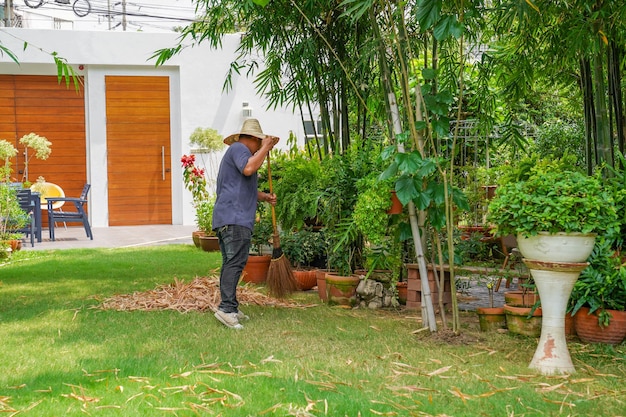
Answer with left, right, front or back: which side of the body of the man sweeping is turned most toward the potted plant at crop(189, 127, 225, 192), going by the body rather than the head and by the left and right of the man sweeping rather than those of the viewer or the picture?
left

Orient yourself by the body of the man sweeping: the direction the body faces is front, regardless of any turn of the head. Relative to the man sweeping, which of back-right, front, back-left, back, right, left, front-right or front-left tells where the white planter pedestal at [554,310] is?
front-right

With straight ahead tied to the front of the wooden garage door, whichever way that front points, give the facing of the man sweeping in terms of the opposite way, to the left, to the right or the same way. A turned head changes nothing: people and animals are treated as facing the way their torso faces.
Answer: to the left

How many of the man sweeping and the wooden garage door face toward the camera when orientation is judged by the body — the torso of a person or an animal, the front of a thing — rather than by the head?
1

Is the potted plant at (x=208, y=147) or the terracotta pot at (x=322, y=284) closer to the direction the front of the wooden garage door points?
the terracotta pot

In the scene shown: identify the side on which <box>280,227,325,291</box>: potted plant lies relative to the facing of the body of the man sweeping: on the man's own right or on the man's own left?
on the man's own left

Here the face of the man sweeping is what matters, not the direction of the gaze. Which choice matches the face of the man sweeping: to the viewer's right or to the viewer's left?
to the viewer's right

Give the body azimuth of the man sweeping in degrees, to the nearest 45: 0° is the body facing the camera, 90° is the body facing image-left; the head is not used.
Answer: approximately 270°

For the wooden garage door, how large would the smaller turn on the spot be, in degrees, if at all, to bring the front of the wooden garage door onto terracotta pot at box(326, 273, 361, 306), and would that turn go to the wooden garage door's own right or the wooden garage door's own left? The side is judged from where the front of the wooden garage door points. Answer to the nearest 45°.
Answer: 0° — it already faces it

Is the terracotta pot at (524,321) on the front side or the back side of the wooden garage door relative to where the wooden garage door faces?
on the front side

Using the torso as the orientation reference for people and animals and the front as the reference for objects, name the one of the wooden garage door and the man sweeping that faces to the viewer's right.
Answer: the man sweeping

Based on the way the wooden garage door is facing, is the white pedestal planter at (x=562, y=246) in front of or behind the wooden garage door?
in front

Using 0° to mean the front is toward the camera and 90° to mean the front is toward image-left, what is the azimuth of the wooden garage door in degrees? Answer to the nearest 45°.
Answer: approximately 0°

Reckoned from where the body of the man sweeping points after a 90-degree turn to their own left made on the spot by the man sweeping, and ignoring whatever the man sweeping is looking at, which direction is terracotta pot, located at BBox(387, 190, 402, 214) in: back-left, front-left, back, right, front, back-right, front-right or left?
right
